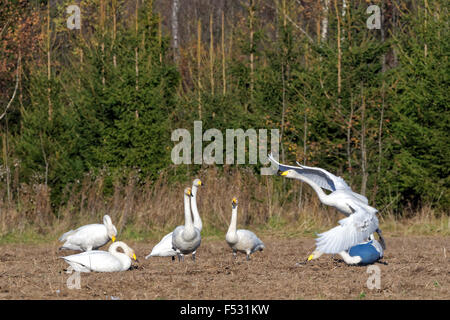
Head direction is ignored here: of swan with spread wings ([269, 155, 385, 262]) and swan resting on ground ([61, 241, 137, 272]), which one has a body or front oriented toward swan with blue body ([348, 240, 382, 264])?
the swan resting on ground

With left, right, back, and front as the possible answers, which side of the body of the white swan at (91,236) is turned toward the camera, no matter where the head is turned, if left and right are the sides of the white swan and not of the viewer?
right

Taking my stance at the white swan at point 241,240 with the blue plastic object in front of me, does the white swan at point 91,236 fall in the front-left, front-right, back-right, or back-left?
back-right

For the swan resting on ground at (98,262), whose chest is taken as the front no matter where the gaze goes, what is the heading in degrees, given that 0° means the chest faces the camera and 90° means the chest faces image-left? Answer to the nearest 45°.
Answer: approximately 270°

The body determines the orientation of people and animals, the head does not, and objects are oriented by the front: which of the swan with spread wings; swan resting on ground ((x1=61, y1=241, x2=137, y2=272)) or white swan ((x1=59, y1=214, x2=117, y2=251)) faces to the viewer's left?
the swan with spread wings

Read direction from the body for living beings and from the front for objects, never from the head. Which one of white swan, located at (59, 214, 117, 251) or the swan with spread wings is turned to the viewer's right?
the white swan

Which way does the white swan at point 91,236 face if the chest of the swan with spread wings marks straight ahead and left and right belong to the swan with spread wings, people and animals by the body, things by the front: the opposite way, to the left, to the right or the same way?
the opposite way

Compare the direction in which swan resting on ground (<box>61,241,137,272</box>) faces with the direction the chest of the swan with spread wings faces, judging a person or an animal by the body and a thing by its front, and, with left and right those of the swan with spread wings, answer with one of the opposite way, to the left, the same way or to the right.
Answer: the opposite way

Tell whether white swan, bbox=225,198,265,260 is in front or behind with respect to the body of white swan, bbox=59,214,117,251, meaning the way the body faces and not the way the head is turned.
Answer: in front

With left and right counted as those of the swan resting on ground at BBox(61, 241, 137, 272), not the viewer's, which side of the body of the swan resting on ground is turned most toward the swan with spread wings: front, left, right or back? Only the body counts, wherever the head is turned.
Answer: front

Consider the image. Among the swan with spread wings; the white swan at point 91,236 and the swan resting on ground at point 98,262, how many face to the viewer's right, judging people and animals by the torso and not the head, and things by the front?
2

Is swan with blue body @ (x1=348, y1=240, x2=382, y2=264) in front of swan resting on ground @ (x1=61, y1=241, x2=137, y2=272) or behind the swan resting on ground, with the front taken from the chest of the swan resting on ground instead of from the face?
in front

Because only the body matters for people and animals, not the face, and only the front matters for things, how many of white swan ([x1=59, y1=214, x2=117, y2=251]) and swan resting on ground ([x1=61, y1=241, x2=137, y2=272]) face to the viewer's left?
0

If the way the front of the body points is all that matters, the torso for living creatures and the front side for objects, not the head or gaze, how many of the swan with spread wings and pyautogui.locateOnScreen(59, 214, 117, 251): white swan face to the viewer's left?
1

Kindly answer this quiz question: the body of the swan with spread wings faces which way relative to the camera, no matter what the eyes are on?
to the viewer's left

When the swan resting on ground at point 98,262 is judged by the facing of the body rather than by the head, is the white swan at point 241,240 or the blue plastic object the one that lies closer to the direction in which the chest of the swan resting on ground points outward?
the blue plastic object

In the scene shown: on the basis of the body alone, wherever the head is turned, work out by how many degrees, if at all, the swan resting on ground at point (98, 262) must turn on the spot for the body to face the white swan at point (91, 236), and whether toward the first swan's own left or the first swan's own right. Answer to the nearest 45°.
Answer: approximately 90° to the first swan's own left

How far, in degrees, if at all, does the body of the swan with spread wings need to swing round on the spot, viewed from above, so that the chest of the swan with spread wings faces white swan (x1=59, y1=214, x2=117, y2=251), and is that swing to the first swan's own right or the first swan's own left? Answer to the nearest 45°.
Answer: approximately 45° to the first swan's own right
